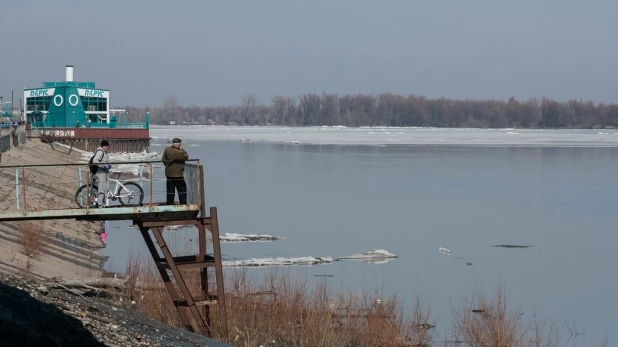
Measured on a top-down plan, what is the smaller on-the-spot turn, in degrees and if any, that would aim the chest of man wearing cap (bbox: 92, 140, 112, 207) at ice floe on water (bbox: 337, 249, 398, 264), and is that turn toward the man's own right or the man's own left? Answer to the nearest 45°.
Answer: approximately 45° to the man's own left

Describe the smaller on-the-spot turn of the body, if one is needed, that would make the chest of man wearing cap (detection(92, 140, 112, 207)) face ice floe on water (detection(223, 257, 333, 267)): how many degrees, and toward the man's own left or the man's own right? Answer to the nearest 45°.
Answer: approximately 45° to the man's own left

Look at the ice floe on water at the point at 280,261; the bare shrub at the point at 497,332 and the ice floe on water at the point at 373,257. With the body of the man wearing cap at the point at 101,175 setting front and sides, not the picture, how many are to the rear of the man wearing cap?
0

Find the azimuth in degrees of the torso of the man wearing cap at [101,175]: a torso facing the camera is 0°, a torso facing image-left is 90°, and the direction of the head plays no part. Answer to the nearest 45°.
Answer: approximately 270°

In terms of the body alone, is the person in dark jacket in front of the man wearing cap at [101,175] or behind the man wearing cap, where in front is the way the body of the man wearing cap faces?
in front
